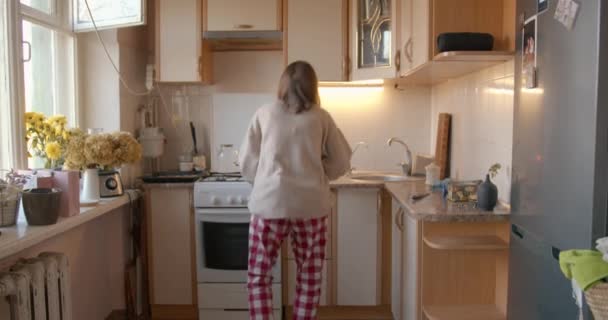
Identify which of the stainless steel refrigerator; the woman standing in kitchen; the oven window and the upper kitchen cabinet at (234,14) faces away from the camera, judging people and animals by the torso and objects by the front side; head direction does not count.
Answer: the woman standing in kitchen

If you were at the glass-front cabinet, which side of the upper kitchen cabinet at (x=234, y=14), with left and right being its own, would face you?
left

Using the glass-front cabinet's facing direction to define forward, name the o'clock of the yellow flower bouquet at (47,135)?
The yellow flower bouquet is roughly at 2 o'clock from the glass-front cabinet.

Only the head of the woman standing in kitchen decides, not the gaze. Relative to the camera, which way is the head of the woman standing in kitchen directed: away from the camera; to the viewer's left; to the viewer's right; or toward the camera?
away from the camera

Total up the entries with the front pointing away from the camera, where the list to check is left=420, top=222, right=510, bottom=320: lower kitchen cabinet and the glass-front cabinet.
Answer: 0

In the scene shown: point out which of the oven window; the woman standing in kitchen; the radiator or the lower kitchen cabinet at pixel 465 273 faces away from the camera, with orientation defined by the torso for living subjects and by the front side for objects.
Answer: the woman standing in kitchen

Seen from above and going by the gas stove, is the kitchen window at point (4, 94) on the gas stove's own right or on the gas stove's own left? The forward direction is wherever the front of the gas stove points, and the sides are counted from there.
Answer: on the gas stove's own right

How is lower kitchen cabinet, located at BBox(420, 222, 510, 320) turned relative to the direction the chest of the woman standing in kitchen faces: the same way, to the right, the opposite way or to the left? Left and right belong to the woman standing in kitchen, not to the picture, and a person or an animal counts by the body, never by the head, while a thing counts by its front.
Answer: the opposite way

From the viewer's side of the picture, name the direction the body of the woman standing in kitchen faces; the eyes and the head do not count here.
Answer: away from the camera

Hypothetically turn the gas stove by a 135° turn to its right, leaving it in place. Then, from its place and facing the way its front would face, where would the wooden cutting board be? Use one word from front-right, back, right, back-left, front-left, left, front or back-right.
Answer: back-right

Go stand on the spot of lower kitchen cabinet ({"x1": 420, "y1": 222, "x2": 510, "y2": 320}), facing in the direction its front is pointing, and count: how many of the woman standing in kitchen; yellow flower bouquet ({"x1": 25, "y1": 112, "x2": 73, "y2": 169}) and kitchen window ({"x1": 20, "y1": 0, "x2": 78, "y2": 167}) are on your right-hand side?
3

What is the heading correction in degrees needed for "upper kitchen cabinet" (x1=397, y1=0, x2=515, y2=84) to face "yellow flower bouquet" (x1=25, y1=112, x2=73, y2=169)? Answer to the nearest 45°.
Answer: approximately 45° to its right

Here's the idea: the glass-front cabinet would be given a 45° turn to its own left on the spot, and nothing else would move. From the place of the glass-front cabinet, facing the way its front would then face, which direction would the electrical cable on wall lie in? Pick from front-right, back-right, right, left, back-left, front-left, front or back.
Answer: back-right

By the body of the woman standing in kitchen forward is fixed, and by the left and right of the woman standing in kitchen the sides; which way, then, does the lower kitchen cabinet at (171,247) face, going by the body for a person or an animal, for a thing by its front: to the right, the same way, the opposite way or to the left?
the opposite way

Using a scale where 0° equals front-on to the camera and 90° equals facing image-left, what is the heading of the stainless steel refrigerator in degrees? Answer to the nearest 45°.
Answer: approximately 45°
